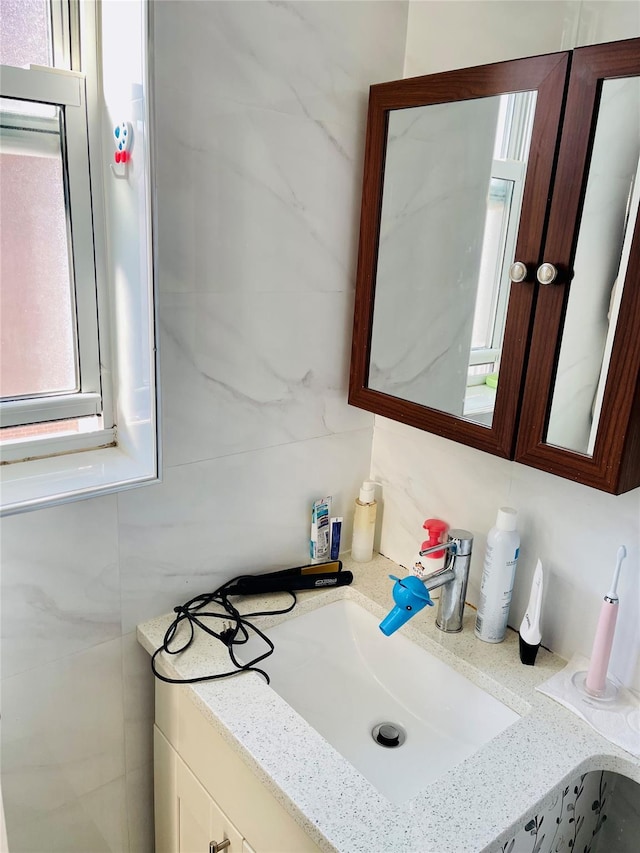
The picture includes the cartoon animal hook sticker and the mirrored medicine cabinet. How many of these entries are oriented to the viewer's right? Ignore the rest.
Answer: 0

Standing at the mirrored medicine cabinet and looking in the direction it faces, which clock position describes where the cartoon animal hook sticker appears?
The cartoon animal hook sticker is roughly at 1 o'clock from the mirrored medicine cabinet.

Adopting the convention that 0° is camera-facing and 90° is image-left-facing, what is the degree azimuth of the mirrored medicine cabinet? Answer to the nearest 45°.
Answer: approximately 45°

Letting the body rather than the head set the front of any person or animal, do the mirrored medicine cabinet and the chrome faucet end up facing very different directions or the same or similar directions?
same or similar directions

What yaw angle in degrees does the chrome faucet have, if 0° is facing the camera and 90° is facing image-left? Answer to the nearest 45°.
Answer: approximately 45°
